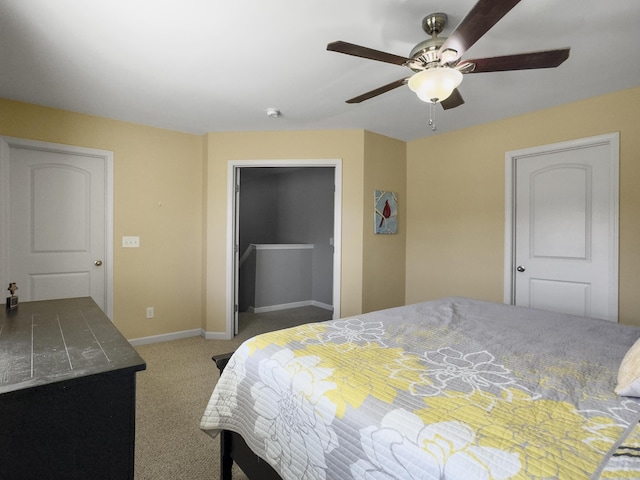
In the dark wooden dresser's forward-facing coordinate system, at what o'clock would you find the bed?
The bed is roughly at 1 o'clock from the dark wooden dresser.

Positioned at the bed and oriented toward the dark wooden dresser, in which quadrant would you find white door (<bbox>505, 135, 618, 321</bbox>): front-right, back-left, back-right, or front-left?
back-right

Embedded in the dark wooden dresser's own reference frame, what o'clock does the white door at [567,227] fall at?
The white door is roughly at 12 o'clock from the dark wooden dresser.

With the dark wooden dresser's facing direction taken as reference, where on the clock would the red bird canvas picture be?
The red bird canvas picture is roughly at 11 o'clock from the dark wooden dresser.

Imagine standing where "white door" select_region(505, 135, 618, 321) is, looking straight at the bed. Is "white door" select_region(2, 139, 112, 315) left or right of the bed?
right

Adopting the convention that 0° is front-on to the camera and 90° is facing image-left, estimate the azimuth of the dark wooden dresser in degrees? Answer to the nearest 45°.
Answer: approximately 270°

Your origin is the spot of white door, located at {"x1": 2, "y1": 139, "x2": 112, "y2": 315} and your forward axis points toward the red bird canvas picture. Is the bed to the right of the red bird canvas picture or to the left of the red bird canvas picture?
right

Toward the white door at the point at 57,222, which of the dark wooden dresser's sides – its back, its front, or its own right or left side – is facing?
left
